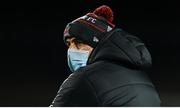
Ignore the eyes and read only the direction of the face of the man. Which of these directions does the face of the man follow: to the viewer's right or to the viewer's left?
to the viewer's left

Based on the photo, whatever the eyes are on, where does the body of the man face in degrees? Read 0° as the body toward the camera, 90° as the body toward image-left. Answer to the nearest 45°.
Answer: approximately 90°
